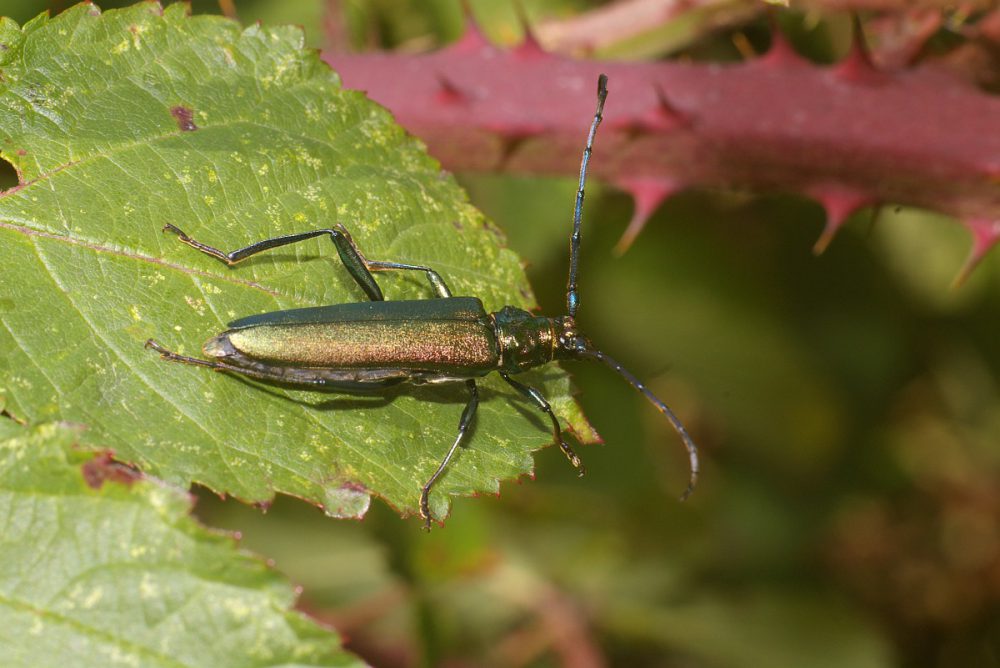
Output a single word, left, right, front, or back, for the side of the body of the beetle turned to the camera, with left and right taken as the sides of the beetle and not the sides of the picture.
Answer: right

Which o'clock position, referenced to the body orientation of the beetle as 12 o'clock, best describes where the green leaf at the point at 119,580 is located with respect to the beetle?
The green leaf is roughly at 4 o'clock from the beetle.
